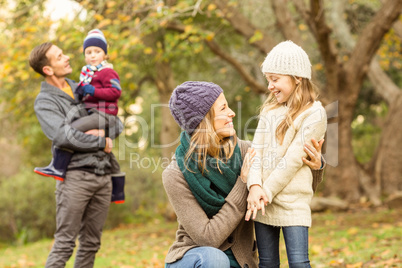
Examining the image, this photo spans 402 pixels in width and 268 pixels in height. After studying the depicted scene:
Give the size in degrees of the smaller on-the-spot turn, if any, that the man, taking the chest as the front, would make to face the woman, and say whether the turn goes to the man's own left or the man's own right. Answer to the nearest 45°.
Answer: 0° — they already face them

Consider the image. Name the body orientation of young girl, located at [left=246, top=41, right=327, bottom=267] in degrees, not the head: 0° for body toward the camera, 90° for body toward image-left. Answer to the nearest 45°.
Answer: approximately 45°

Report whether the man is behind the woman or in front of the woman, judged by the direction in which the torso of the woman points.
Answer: behind

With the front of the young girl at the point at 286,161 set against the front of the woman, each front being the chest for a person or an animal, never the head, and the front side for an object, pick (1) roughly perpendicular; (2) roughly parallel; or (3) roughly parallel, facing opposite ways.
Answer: roughly perpendicular

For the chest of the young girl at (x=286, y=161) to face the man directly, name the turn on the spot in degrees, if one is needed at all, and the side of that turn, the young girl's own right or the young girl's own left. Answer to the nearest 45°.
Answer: approximately 45° to the young girl's own right

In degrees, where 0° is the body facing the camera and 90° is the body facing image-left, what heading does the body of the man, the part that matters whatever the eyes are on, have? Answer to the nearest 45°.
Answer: approximately 315°
